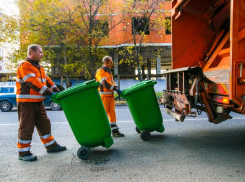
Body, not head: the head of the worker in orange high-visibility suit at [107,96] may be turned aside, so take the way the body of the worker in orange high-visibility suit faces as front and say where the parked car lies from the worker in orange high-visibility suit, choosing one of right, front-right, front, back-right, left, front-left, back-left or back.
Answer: back-left

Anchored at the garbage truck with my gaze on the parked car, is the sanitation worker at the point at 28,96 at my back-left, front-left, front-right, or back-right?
front-left

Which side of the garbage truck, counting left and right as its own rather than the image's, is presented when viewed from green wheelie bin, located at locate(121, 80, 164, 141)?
back

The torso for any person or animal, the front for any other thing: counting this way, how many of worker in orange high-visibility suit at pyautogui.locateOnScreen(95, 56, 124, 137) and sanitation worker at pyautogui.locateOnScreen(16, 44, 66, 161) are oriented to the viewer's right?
2

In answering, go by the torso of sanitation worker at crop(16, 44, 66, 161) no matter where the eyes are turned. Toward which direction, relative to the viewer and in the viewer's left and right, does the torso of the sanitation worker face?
facing to the right of the viewer

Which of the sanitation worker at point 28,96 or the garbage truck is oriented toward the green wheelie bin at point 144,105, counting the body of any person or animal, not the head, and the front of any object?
the sanitation worker

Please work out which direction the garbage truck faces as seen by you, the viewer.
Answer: facing away from the viewer and to the right of the viewer

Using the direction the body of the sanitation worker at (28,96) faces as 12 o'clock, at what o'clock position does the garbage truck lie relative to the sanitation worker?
The garbage truck is roughly at 12 o'clock from the sanitation worker.

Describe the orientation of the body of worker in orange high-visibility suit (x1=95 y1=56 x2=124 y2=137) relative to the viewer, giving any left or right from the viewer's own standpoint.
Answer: facing to the right of the viewer

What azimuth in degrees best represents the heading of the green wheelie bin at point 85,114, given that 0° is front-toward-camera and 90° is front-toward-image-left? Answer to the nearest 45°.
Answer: approximately 270°

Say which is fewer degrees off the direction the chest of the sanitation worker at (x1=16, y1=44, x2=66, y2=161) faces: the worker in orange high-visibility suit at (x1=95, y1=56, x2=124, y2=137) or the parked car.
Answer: the worker in orange high-visibility suit

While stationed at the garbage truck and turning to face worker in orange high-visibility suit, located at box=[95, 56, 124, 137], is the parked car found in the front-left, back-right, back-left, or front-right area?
front-right

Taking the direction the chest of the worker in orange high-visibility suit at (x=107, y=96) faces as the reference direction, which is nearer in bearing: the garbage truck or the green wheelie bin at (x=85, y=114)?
the garbage truck

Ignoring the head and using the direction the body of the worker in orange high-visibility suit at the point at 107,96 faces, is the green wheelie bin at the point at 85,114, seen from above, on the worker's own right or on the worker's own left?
on the worker's own right

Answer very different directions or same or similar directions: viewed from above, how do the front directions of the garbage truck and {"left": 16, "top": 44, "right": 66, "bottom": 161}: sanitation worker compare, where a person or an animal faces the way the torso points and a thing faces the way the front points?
same or similar directions
